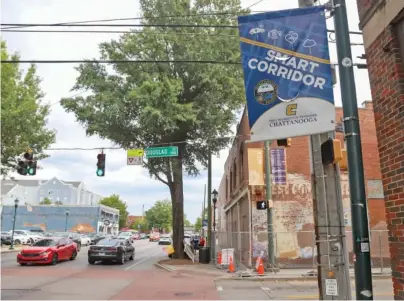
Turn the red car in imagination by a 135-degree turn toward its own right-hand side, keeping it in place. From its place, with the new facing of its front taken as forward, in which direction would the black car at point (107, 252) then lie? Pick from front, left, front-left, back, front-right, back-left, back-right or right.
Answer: right

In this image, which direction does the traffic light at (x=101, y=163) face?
toward the camera

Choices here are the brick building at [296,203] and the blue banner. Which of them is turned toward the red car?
the brick building

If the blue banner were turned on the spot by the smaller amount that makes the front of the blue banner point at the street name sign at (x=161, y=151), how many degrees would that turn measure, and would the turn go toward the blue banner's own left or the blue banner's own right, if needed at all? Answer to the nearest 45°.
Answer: approximately 135° to the blue banner's own right

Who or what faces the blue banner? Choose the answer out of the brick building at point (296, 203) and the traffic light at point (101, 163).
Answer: the traffic light

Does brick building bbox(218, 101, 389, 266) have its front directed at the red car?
yes

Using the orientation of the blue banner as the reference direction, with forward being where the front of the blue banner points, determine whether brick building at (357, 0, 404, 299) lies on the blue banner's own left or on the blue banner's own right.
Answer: on the blue banner's own left

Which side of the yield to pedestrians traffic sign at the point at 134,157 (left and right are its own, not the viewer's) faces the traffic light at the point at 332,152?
front

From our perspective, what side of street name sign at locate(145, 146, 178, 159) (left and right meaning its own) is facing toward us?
front

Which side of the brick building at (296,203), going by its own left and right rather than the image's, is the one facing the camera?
left

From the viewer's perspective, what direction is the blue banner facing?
toward the camera

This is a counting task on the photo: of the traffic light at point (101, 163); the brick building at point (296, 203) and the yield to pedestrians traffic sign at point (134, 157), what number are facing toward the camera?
2

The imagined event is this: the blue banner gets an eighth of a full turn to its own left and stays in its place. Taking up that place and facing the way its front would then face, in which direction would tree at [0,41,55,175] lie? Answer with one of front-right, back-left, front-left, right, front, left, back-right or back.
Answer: back

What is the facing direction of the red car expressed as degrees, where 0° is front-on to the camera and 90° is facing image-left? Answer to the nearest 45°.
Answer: approximately 45°

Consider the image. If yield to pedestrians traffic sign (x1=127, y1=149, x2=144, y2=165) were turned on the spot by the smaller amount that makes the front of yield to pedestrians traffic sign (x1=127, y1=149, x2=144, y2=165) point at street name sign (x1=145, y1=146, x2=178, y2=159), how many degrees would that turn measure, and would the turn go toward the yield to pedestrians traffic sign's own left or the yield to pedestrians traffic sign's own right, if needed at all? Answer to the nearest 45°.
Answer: approximately 45° to the yield to pedestrians traffic sign's own left
